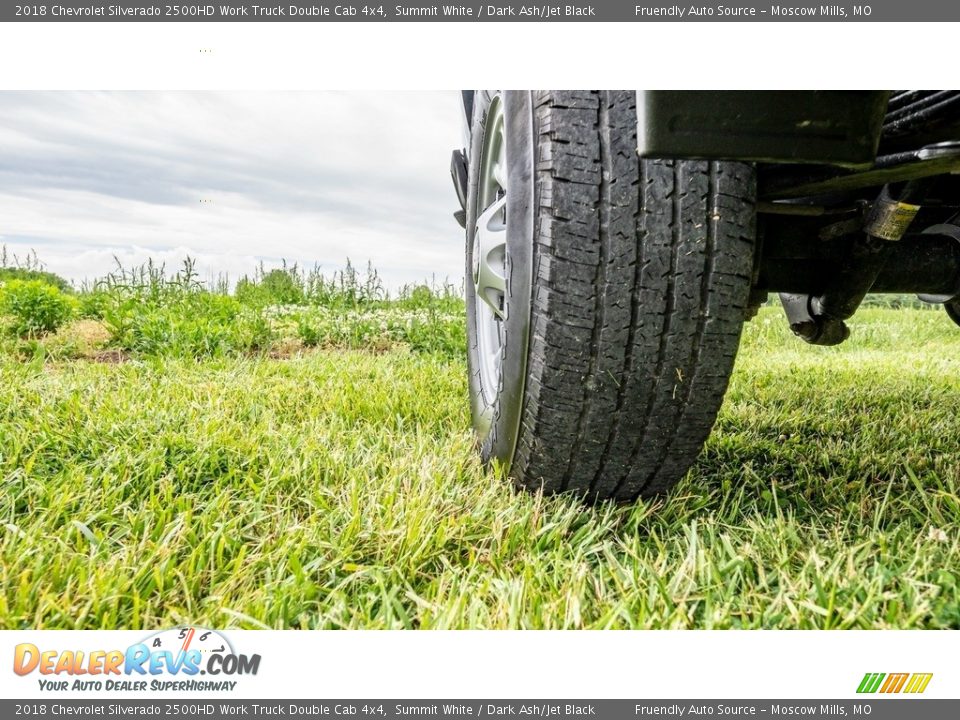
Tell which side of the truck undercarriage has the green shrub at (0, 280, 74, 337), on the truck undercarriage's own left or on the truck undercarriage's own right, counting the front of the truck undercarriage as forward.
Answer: on the truck undercarriage's own left

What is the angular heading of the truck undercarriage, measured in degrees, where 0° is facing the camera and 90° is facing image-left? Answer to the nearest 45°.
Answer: approximately 180°

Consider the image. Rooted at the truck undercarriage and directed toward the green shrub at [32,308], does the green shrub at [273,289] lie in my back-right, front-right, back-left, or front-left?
front-right

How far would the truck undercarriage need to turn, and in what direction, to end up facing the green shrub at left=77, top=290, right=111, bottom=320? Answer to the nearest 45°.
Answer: approximately 45° to its left
